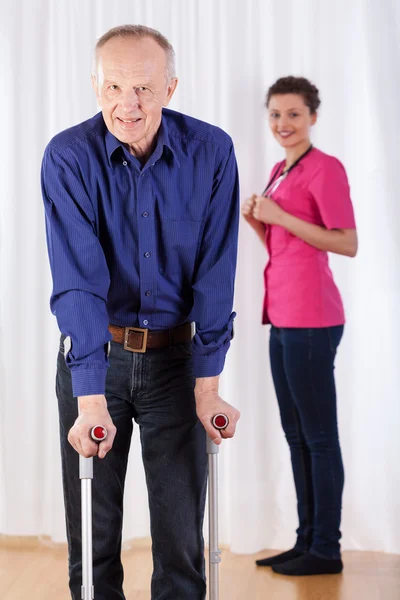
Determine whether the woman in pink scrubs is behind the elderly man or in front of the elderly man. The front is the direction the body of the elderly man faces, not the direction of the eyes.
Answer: behind

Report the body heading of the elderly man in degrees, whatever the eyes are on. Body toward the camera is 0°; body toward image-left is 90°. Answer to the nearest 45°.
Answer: approximately 0°
